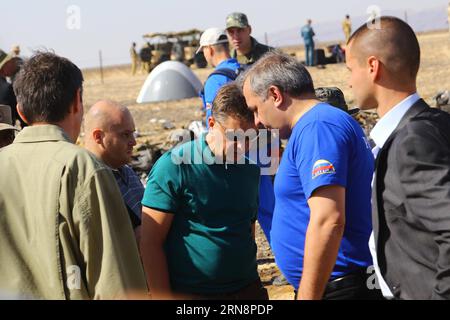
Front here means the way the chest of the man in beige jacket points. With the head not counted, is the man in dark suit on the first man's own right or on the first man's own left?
on the first man's own right

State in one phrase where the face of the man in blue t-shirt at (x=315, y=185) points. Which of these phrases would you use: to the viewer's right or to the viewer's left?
to the viewer's left

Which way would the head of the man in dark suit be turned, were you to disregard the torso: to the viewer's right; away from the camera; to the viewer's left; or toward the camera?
to the viewer's left

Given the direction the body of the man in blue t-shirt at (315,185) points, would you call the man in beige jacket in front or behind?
in front

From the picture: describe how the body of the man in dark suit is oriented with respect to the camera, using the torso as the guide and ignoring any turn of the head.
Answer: to the viewer's left

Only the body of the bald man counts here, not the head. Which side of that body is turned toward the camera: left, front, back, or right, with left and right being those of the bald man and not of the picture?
right

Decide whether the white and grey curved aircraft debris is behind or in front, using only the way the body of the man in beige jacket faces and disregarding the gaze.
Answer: in front

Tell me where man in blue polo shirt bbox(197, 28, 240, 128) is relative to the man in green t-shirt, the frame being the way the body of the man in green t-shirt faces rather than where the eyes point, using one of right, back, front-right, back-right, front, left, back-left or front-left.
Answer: back-left

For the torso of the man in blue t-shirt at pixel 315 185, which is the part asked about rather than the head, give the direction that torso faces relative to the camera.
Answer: to the viewer's left

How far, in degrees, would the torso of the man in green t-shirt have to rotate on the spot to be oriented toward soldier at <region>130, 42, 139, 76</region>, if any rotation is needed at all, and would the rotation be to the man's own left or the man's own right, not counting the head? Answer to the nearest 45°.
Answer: approximately 135° to the man's own left
